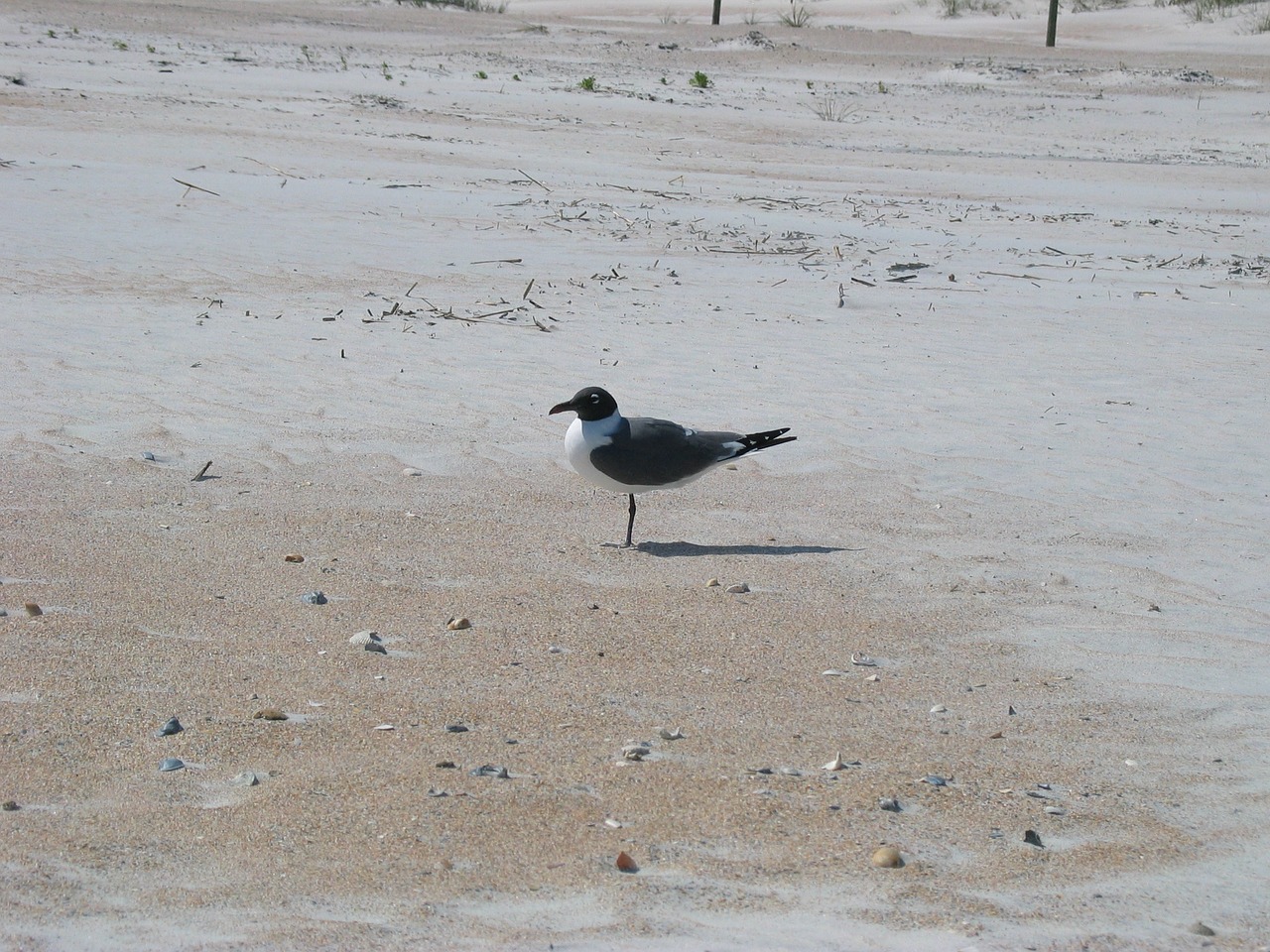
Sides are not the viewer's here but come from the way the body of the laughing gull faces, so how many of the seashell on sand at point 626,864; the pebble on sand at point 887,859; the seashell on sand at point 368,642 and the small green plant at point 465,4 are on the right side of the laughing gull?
1

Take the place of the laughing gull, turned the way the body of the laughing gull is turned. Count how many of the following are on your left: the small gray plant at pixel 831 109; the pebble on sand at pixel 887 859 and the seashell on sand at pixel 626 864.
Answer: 2

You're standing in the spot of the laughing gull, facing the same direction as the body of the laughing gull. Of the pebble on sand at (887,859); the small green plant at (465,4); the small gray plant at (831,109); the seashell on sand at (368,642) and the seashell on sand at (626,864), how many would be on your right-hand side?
2

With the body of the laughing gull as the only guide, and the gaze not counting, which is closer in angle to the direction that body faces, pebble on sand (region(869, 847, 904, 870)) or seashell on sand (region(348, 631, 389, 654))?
the seashell on sand

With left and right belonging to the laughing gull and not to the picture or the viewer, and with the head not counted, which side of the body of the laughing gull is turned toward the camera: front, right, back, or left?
left

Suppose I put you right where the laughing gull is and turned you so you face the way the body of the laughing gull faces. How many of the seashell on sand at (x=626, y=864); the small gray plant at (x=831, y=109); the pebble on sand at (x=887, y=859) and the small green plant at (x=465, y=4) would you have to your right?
2

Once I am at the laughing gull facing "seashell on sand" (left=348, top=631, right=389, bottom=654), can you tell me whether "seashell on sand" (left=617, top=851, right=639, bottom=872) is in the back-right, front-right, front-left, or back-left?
front-left

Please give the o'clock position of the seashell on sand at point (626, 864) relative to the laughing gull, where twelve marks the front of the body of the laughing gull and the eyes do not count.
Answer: The seashell on sand is roughly at 9 o'clock from the laughing gull.

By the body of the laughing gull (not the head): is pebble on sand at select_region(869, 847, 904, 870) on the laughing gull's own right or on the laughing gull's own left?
on the laughing gull's own left

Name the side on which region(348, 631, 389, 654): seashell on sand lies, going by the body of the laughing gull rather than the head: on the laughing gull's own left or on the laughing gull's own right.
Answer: on the laughing gull's own left

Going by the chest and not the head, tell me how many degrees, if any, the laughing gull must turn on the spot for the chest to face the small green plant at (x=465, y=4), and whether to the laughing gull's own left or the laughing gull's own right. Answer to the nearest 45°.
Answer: approximately 90° to the laughing gull's own right

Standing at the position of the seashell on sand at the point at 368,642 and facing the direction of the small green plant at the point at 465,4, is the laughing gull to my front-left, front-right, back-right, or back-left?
front-right

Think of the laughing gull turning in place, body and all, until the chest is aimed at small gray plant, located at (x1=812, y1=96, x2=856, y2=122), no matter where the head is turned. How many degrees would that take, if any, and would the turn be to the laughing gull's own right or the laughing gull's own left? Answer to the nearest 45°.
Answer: approximately 90° to the laughing gull's own right
